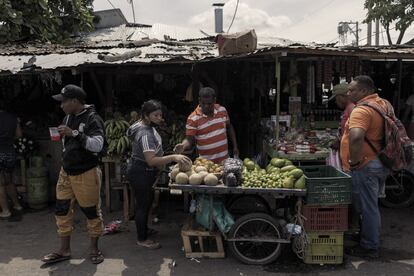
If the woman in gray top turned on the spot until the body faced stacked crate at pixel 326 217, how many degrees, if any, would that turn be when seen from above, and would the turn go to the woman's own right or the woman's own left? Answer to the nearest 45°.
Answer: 0° — they already face it

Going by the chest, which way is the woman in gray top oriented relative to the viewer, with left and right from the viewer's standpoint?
facing to the right of the viewer

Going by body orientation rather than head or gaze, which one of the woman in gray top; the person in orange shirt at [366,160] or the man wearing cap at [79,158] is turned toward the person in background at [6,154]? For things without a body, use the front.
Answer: the person in orange shirt at [366,160]

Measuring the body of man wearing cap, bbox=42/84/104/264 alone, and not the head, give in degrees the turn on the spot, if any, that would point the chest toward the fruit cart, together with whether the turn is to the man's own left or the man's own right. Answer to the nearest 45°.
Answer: approximately 135° to the man's own left

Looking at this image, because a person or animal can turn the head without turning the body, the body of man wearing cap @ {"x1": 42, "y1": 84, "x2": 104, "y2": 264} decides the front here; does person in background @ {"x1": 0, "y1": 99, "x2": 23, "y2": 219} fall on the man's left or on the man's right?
on the man's right

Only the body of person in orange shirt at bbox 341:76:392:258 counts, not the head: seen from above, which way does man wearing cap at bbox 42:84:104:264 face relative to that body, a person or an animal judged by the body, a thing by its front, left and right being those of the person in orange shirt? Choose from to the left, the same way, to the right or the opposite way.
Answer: to the left

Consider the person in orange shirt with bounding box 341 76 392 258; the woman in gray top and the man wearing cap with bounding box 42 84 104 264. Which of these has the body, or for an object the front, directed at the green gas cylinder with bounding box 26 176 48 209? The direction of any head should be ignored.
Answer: the person in orange shirt

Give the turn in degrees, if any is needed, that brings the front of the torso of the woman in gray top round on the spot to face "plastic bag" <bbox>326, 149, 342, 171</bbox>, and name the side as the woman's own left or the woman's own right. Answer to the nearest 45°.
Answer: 0° — they already face it

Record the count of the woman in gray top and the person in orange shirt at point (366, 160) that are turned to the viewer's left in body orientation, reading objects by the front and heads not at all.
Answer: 1

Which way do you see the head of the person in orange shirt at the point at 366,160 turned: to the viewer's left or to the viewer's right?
to the viewer's left

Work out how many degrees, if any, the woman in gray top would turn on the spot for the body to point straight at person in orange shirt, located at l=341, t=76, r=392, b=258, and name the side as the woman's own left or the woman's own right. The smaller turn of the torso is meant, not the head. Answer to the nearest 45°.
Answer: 0° — they already face them

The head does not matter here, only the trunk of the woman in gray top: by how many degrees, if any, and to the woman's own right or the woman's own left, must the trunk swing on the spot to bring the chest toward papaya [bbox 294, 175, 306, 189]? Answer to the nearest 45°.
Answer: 0° — they already face it

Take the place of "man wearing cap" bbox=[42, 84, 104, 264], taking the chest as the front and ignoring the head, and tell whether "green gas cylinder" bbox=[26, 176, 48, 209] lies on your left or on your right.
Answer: on your right

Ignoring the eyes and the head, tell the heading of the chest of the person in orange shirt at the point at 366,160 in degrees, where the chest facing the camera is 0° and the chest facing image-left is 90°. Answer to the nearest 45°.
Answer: approximately 90°

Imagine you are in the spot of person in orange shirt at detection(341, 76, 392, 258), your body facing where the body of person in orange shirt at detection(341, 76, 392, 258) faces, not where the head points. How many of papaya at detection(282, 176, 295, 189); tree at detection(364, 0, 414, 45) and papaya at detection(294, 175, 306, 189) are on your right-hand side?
1
